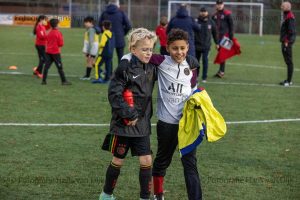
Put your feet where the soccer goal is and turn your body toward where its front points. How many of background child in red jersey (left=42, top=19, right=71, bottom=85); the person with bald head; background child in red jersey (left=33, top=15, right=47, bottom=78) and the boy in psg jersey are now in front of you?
4

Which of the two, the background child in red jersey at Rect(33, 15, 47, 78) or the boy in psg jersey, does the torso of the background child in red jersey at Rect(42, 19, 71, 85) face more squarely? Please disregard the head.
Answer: the background child in red jersey

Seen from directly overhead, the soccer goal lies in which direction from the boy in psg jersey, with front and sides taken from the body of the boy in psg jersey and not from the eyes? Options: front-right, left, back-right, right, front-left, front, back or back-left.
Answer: back

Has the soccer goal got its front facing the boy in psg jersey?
yes

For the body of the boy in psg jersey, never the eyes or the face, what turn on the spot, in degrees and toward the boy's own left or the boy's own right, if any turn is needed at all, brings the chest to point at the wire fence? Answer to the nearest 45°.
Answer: approximately 180°

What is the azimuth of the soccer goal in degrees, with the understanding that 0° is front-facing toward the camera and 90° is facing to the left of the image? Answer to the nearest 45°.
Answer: approximately 0°

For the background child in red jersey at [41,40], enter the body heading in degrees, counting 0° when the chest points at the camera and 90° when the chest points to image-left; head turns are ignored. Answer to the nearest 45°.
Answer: approximately 270°

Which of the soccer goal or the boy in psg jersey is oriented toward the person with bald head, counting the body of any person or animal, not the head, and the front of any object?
the soccer goal

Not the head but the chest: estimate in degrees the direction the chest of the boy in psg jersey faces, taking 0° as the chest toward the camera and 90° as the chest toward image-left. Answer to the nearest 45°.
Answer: approximately 0°
